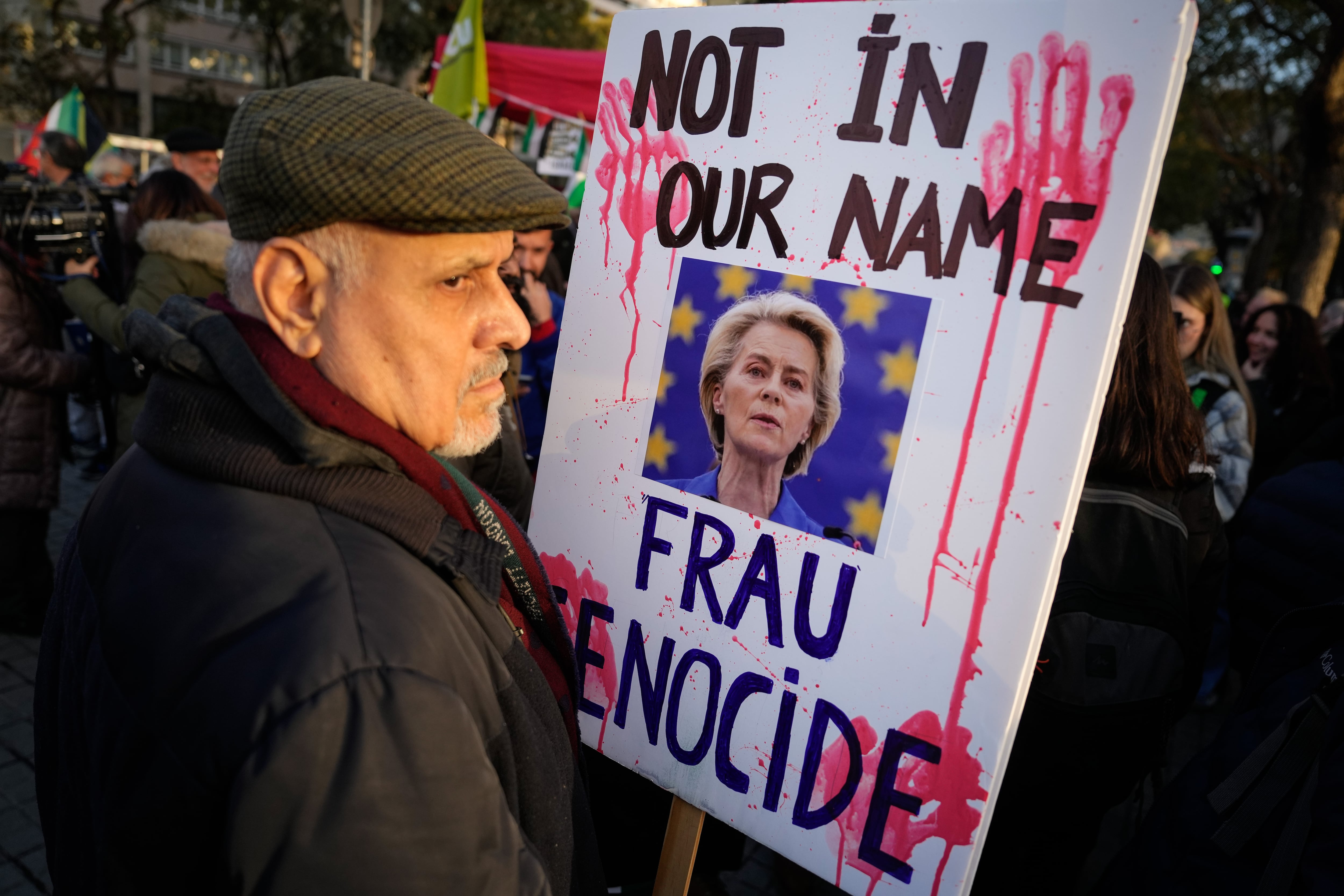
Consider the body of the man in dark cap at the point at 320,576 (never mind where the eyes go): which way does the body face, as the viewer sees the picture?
to the viewer's right

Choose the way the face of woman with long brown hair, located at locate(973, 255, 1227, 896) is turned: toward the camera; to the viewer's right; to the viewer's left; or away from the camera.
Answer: away from the camera

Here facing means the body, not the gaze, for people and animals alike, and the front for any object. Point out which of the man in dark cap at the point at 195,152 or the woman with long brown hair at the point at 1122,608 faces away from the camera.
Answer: the woman with long brown hair

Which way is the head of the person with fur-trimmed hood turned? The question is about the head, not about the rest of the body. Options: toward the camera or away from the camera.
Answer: away from the camera

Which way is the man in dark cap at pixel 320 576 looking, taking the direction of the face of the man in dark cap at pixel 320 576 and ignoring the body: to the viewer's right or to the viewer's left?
to the viewer's right

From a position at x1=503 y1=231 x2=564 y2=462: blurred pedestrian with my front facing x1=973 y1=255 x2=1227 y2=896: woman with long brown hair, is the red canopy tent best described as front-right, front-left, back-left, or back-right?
back-left

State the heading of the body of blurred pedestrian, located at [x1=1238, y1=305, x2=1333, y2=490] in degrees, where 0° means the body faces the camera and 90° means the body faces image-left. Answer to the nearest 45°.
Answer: approximately 45°

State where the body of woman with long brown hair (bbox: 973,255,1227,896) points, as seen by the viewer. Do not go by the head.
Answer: away from the camera
